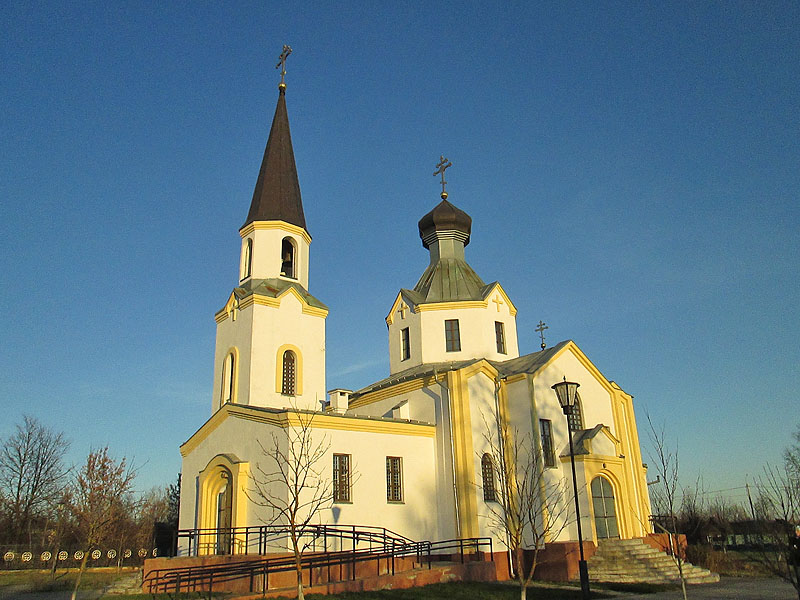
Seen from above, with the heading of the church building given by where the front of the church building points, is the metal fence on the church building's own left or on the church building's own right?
on the church building's own right

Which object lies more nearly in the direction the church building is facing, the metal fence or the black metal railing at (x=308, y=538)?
the black metal railing

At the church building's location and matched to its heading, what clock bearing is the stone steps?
The stone steps is roughly at 8 o'clock from the church building.

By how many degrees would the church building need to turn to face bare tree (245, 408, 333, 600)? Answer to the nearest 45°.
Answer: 0° — it already faces it

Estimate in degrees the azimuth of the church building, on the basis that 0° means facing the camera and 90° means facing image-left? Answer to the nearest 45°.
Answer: approximately 45°

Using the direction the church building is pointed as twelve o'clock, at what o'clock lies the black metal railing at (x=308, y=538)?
The black metal railing is roughly at 12 o'clock from the church building.

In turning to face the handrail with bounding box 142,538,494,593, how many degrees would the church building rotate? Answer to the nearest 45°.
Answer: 0° — it already faces it

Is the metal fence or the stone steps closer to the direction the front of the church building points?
the metal fence
